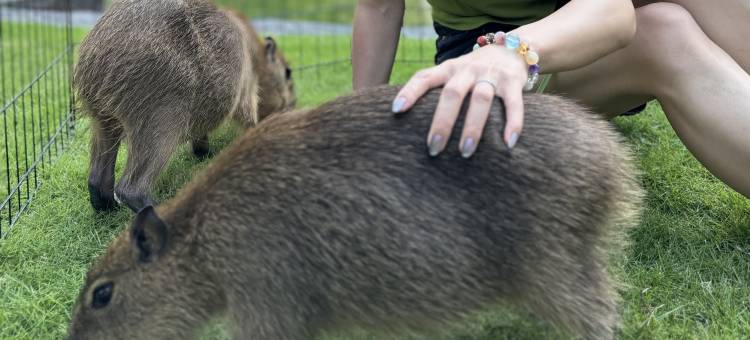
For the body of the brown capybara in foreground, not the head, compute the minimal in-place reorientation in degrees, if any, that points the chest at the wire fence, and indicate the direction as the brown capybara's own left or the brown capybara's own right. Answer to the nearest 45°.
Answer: approximately 45° to the brown capybara's own right

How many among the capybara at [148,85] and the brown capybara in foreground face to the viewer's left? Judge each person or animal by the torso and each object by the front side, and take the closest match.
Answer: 1

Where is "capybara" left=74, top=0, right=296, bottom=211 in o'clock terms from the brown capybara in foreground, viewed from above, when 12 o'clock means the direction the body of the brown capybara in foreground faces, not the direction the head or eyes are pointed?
The capybara is roughly at 2 o'clock from the brown capybara in foreground.

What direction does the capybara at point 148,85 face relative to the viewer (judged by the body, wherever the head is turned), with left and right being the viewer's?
facing away from the viewer and to the right of the viewer

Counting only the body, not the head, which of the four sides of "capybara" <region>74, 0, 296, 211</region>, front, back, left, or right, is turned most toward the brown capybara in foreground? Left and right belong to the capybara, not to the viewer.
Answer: right

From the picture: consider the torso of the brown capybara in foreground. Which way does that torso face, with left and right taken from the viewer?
facing to the left of the viewer
